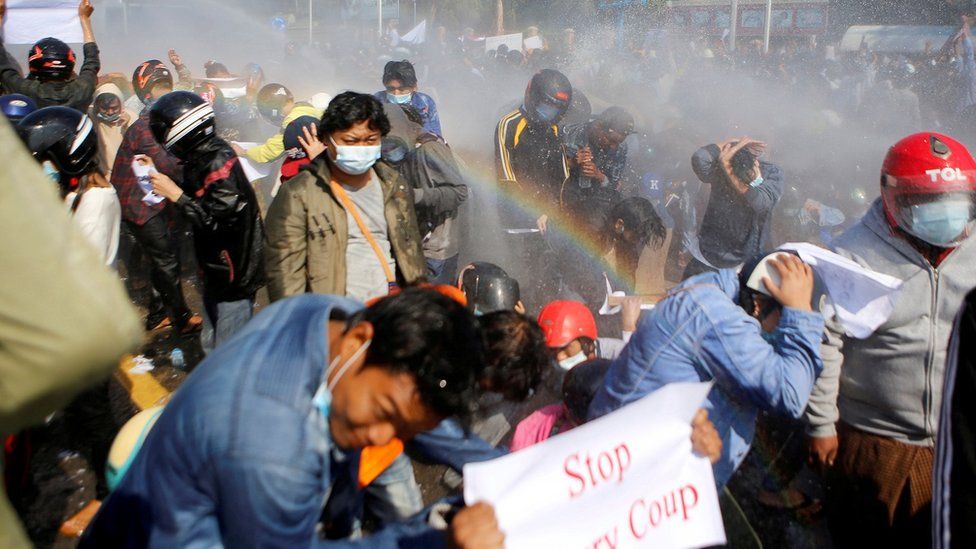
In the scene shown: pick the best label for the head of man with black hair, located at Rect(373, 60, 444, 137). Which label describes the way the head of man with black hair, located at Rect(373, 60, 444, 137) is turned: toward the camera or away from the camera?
toward the camera

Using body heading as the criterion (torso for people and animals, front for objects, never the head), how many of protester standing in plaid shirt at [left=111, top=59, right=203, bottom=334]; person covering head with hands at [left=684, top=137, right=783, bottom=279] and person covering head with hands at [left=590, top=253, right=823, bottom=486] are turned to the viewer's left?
0

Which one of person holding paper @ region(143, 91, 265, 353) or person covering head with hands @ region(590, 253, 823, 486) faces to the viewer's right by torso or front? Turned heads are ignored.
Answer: the person covering head with hands

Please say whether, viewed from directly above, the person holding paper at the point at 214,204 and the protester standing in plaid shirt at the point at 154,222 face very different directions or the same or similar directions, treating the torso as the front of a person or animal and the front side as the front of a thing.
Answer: very different directions

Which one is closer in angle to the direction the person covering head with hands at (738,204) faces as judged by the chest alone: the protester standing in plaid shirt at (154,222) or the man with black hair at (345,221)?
the man with black hair

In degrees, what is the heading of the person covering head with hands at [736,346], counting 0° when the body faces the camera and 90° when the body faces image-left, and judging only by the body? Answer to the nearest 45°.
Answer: approximately 270°

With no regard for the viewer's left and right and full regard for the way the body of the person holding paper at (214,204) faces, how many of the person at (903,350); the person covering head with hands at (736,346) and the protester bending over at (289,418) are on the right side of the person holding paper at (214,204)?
0

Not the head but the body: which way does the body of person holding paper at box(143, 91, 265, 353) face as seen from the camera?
to the viewer's left

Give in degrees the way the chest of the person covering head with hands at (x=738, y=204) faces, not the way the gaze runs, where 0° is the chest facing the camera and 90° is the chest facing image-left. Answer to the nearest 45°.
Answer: approximately 315°

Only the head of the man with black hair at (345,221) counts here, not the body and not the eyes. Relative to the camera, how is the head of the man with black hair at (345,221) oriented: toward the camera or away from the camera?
toward the camera

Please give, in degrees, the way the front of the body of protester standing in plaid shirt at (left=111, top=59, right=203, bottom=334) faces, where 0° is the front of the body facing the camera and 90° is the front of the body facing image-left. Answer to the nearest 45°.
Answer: approximately 270°

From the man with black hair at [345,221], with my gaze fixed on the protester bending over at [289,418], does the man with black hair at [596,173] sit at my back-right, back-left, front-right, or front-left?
back-left

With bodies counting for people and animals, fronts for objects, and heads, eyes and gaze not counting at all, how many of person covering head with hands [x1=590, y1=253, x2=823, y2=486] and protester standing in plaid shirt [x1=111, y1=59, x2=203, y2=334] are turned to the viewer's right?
2

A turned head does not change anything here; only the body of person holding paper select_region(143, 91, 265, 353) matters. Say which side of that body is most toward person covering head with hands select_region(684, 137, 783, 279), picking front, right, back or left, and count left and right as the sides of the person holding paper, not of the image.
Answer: back

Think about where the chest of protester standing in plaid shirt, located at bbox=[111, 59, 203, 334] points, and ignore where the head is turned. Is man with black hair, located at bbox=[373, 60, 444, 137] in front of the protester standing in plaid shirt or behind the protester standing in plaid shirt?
in front
